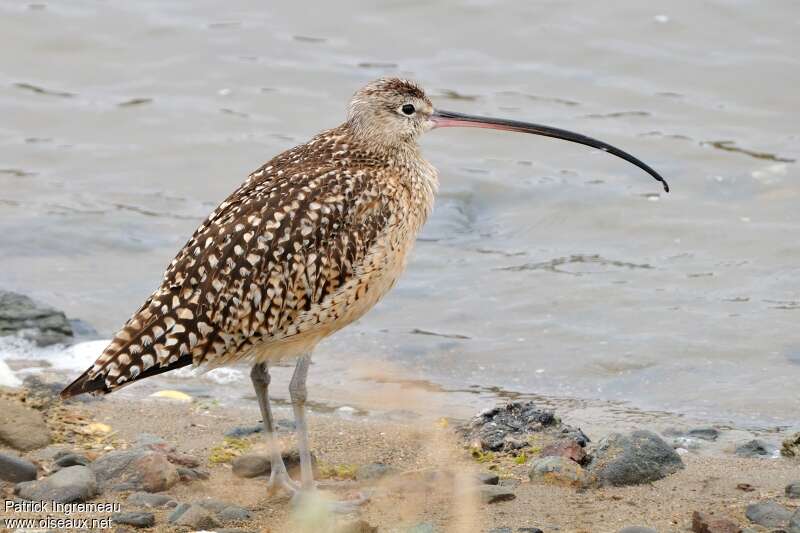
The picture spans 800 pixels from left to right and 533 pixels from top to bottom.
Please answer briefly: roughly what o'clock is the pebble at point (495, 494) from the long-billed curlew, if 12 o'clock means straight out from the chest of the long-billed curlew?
The pebble is roughly at 1 o'clock from the long-billed curlew.

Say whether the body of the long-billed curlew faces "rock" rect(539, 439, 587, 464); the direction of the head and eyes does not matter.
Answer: yes

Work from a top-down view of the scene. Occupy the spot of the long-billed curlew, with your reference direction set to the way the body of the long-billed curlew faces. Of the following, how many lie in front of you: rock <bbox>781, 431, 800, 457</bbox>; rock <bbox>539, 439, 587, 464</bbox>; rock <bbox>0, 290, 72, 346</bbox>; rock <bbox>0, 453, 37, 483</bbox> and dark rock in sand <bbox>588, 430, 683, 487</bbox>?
3

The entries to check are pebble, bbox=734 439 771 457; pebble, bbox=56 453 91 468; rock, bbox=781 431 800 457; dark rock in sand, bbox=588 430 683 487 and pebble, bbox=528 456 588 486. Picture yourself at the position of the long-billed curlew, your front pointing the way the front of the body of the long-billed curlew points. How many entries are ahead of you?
4

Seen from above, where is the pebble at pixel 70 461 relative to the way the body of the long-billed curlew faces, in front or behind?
behind

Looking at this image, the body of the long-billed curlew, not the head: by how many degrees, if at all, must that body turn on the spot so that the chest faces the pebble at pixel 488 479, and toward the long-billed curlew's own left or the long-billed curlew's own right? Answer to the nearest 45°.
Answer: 0° — it already faces it

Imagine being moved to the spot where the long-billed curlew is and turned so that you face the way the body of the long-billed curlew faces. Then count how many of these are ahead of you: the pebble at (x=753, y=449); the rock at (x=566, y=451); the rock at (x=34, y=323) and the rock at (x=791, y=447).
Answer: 3

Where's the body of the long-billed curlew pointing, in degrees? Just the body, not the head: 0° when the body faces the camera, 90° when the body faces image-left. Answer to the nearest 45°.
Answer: approximately 270°
